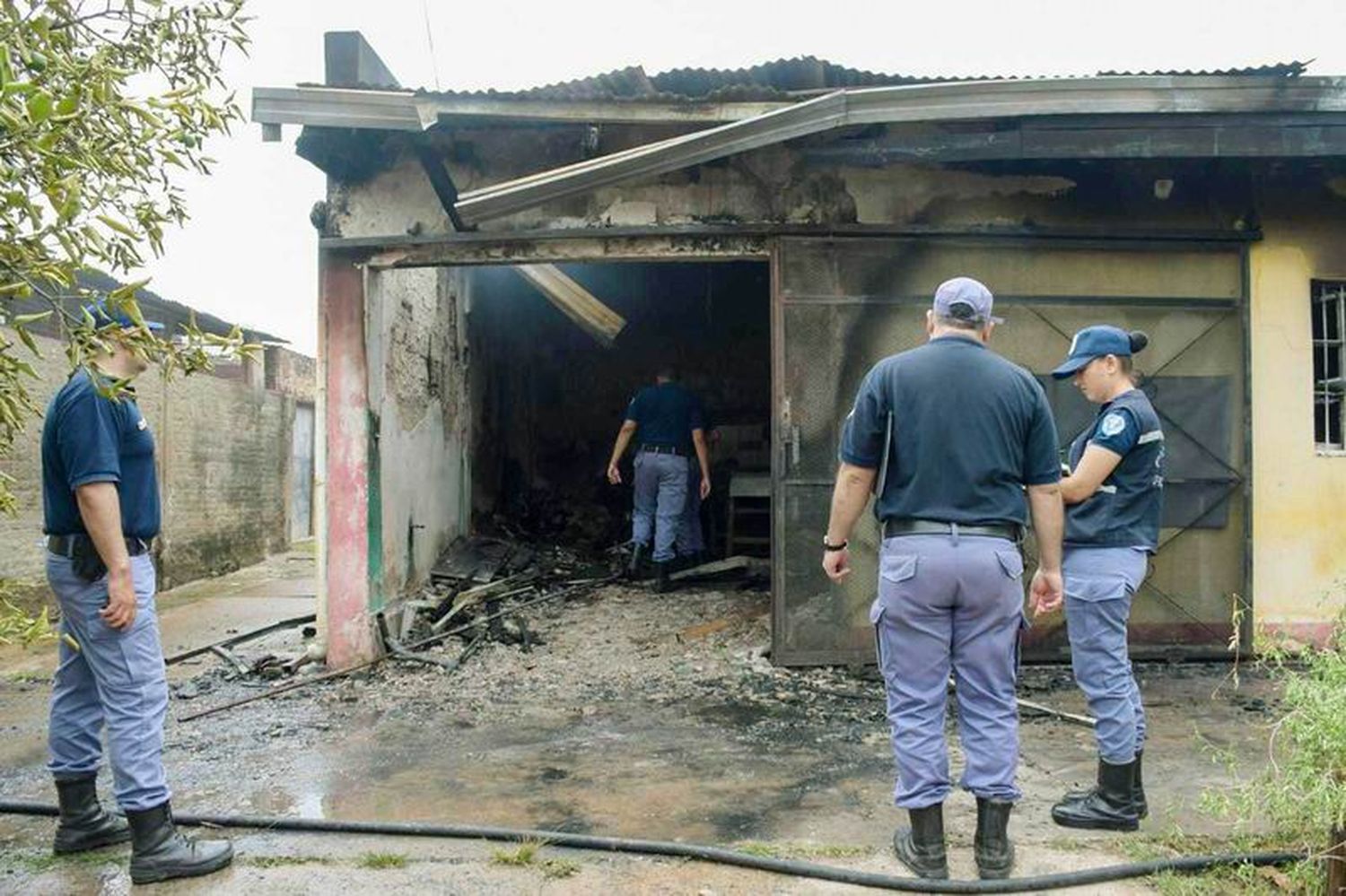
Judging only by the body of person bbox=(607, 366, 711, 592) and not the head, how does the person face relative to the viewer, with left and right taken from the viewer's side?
facing away from the viewer

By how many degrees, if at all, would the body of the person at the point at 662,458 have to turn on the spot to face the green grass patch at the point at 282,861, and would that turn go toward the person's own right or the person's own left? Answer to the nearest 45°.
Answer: approximately 180°

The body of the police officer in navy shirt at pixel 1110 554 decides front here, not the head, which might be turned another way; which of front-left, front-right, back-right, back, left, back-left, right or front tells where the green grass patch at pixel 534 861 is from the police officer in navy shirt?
front-left

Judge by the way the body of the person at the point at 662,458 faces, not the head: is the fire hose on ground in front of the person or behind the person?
behind

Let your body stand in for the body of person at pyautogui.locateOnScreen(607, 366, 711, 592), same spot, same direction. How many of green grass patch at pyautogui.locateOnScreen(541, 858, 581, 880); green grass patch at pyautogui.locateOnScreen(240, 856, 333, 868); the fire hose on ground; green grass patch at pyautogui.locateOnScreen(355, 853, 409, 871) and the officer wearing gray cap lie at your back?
5

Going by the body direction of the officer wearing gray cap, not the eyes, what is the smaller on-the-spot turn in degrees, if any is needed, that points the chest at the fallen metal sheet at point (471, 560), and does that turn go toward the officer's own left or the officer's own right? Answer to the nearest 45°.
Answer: approximately 45° to the officer's own left

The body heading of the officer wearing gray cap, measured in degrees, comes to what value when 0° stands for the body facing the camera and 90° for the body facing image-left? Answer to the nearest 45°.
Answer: approximately 180°

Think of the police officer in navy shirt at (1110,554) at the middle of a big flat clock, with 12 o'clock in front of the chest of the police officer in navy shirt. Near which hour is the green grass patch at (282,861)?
The green grass patch is roughly at 11 o'clock from the police officer in navy shirt.

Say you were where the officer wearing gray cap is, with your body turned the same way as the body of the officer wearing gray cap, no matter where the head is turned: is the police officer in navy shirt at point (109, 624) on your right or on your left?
on your left

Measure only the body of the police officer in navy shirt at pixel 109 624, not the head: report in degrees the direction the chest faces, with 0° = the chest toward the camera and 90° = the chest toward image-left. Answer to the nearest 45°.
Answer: approximately 270°

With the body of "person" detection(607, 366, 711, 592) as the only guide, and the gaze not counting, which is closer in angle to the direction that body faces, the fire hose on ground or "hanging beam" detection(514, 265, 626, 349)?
the hanging beam

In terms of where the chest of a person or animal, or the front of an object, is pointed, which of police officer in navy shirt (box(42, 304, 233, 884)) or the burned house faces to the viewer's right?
the police officer in navy shirt

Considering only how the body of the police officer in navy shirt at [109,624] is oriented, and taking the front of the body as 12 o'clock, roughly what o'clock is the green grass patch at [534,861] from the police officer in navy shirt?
The green grass patch is roughly at 1 o'clock from the police officer in navy shirt.
